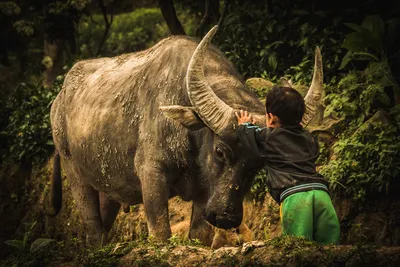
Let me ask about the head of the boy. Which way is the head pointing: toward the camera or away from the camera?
away from the camera

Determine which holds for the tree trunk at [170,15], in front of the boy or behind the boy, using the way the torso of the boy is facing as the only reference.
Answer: in front

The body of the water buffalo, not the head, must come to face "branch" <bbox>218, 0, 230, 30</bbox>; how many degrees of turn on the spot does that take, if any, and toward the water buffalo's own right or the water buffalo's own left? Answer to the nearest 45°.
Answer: approximately 135° to the water buffalo's own left

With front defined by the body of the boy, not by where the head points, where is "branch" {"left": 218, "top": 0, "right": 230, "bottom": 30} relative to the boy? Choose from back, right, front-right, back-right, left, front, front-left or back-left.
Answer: front-right

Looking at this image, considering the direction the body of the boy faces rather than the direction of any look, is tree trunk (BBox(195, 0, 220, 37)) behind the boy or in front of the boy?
in front

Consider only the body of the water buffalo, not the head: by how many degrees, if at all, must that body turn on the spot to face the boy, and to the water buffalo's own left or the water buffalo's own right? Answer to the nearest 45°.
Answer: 0° — it already faces them

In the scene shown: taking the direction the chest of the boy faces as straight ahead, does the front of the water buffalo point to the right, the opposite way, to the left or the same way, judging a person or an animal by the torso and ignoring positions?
the opposite way

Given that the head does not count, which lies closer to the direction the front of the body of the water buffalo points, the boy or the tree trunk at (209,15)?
the boy

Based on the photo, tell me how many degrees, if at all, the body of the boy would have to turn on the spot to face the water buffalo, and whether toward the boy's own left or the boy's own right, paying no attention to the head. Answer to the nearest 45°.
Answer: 0° — they already face it

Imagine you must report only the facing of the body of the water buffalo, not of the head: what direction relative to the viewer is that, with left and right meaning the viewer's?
facing the viewer and to the right of the viewer

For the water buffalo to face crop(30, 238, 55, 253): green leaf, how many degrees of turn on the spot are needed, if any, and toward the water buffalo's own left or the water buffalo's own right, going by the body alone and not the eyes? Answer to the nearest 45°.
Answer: approximately 90° to the water buffalo's own right

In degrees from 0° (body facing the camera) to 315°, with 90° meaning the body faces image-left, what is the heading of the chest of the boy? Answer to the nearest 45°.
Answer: approximately 135°
